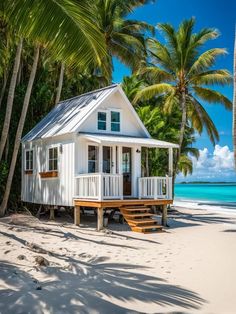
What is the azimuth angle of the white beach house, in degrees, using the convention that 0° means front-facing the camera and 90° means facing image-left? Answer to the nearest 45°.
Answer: approximately 315°

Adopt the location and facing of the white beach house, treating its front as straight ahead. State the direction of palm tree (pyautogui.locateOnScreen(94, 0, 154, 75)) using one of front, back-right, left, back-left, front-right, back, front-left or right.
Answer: back-left

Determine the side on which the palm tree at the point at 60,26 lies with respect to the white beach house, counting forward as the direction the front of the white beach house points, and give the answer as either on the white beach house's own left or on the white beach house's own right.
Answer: on the white beach house's own right

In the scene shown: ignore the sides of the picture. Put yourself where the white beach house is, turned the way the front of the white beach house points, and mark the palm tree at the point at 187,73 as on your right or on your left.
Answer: on your left
